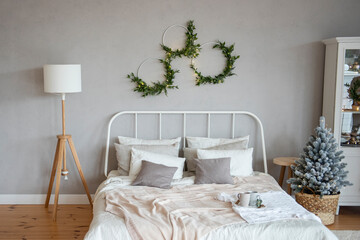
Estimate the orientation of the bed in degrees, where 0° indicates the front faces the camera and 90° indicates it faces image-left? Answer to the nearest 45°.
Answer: approximately 0°

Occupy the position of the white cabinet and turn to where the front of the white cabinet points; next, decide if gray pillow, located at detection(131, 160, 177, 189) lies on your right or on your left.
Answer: on your right

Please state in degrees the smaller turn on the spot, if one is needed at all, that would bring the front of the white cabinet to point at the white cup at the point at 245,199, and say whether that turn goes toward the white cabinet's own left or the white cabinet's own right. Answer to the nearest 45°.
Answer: approximately 45° to the white cabinet's own right

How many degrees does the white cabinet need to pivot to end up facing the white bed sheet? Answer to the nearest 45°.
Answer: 0° — it already faces it

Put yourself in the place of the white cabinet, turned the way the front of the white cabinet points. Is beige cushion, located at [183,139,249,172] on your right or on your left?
on your right

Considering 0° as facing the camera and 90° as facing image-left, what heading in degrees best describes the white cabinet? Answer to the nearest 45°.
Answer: approximately 0°

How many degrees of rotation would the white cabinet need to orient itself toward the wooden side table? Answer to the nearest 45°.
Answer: approximately 90° to its right

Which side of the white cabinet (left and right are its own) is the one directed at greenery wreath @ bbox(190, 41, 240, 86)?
right

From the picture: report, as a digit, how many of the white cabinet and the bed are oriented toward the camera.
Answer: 2
